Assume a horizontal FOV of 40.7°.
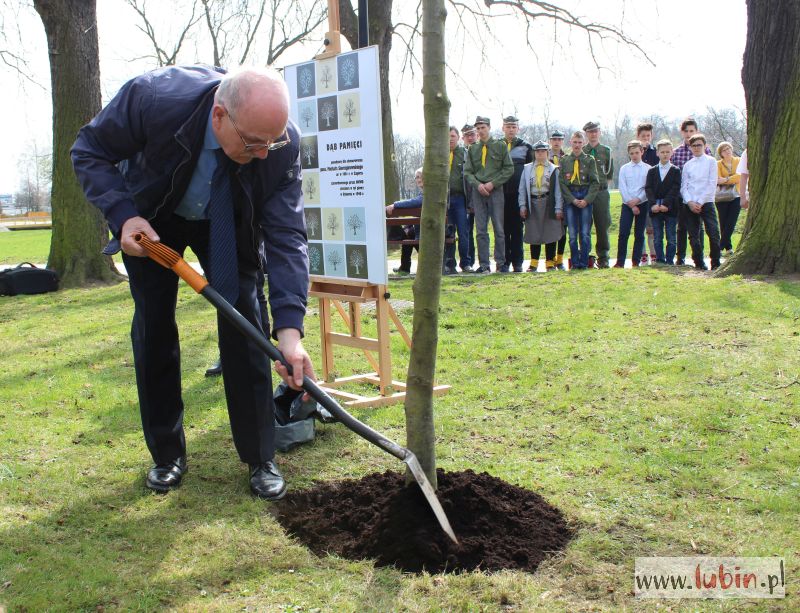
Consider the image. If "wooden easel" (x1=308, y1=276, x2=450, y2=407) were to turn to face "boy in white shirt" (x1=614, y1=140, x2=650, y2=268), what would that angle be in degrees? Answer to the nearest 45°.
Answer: approximately 180°

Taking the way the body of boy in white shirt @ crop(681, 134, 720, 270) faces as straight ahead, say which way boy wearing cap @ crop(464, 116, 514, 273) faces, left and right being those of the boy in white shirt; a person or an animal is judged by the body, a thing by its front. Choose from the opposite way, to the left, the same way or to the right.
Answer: the same way

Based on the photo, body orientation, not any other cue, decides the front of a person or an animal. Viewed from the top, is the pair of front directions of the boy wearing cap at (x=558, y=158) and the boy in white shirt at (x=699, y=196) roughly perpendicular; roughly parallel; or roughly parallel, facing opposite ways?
roughly parallel

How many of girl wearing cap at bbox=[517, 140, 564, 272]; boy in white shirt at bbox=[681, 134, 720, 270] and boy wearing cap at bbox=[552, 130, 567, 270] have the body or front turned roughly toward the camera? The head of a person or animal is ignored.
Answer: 3

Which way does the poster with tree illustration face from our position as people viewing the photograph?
facing the viewer and to the left of the viewer

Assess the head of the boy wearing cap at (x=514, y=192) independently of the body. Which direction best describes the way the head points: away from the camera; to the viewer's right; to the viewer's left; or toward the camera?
toward the camera

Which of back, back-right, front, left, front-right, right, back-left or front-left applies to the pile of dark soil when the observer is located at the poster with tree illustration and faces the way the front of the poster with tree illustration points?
front-left

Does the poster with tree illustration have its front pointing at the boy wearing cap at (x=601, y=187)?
no

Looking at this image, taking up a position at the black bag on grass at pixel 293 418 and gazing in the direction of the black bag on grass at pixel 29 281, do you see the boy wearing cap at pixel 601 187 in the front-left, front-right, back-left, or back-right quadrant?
front-right

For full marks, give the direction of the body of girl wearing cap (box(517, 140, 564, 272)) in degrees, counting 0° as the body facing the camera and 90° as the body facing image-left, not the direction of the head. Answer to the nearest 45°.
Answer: approximately 0°

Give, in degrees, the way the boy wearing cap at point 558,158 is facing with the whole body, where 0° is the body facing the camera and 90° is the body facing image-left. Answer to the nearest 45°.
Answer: approximately 0°

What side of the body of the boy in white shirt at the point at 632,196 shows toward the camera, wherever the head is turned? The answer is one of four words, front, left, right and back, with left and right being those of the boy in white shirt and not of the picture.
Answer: front

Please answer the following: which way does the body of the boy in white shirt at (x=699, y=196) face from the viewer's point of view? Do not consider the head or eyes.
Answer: toward the camera
